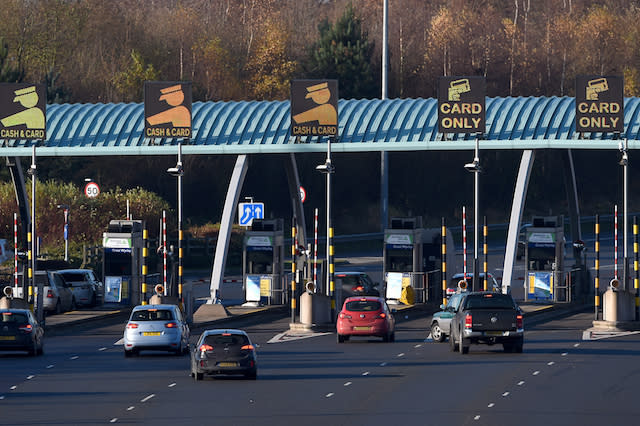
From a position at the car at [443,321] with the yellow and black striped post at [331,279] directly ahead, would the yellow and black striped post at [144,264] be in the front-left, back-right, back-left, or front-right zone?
front-left

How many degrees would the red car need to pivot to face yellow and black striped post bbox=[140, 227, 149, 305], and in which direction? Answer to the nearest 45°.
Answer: approximately 45° to its left

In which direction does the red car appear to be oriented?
away from the camera

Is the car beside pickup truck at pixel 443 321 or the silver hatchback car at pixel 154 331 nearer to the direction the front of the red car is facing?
the car beside pickup truck

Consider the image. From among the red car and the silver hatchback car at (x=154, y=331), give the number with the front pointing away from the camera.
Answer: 2

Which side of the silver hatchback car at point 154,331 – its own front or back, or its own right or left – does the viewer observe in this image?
back

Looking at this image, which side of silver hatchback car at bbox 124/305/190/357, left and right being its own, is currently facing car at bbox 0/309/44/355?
left

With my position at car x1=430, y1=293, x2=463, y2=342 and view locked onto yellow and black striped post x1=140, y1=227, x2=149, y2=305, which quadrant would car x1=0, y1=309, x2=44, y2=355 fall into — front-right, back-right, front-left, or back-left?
front-left

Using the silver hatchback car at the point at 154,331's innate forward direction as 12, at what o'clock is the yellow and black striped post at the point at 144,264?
The yellow and black striped post is roughly at 12 o'clock from the silver hatchback car.

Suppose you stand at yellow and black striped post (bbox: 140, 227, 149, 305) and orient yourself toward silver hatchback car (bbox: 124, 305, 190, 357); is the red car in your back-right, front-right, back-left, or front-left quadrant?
front-left
